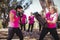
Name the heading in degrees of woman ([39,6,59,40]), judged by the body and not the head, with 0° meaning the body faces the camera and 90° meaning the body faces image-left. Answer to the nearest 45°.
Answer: approximately 45°

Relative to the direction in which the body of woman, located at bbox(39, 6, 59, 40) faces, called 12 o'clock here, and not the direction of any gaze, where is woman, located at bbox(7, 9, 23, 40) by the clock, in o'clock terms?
woman, located at bbox(7, 9, 23, 40) is roughly at 1 o'clock from woman, located at bbox(39, 6, 59, 40).
